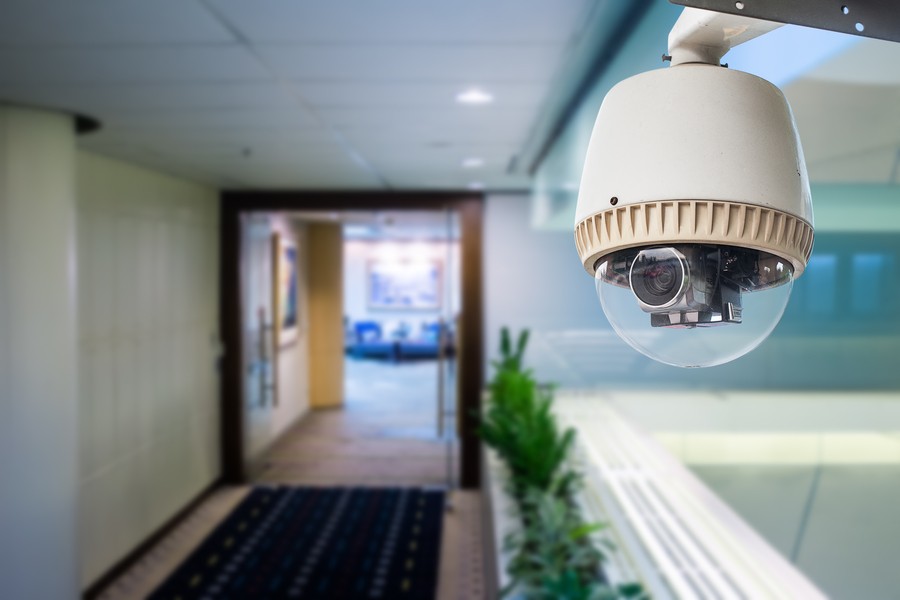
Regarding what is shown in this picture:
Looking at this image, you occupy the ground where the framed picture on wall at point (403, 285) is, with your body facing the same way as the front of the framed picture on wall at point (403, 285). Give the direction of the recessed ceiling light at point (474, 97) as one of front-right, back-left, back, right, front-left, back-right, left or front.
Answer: front

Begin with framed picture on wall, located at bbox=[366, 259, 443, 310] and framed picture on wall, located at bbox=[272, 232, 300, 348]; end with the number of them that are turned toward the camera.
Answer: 1

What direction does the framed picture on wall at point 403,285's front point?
toward the camera

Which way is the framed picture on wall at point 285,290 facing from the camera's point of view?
to the viewer's right

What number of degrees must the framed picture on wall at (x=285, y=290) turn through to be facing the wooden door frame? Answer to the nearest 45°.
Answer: approximately 90° to its right

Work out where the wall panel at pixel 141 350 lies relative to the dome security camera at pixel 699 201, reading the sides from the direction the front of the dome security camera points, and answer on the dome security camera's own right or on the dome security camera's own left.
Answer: on the dome security camera's own right

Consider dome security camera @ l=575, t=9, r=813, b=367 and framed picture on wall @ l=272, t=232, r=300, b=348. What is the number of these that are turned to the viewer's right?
1

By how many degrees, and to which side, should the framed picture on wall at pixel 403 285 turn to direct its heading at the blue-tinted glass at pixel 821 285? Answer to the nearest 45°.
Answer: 0° — it already faces it

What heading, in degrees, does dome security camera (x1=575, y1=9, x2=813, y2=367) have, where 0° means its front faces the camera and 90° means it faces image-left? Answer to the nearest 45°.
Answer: approximately 45°

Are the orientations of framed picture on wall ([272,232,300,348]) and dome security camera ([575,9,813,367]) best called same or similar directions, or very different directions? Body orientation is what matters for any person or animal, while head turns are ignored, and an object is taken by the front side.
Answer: very different directions

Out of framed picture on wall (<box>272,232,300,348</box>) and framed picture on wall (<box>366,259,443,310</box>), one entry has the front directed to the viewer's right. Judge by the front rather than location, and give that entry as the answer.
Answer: framed picture on wall (<box>272,232,300,348</box>)

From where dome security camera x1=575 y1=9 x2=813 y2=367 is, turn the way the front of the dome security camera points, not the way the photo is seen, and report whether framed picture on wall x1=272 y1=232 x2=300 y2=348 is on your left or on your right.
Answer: on your right

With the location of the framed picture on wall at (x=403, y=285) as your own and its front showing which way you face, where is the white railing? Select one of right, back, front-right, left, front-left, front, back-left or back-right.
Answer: front

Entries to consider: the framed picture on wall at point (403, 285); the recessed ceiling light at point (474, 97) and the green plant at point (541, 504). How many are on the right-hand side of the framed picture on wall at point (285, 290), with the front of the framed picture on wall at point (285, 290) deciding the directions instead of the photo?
2

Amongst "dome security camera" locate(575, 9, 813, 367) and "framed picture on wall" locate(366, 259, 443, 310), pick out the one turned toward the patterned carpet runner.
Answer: the framed picture on wall

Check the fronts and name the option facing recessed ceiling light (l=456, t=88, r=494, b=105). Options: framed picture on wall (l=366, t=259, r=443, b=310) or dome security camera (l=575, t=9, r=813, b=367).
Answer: the framed picture on wall

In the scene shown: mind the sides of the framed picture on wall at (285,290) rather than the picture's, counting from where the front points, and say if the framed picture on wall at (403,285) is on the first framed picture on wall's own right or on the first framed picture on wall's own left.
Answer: on the first framed picture on wall's own left

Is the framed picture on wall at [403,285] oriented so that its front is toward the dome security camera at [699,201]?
yes

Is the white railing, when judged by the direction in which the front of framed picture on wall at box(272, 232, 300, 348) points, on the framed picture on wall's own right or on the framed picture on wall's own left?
on the framed picture on wall's own right
